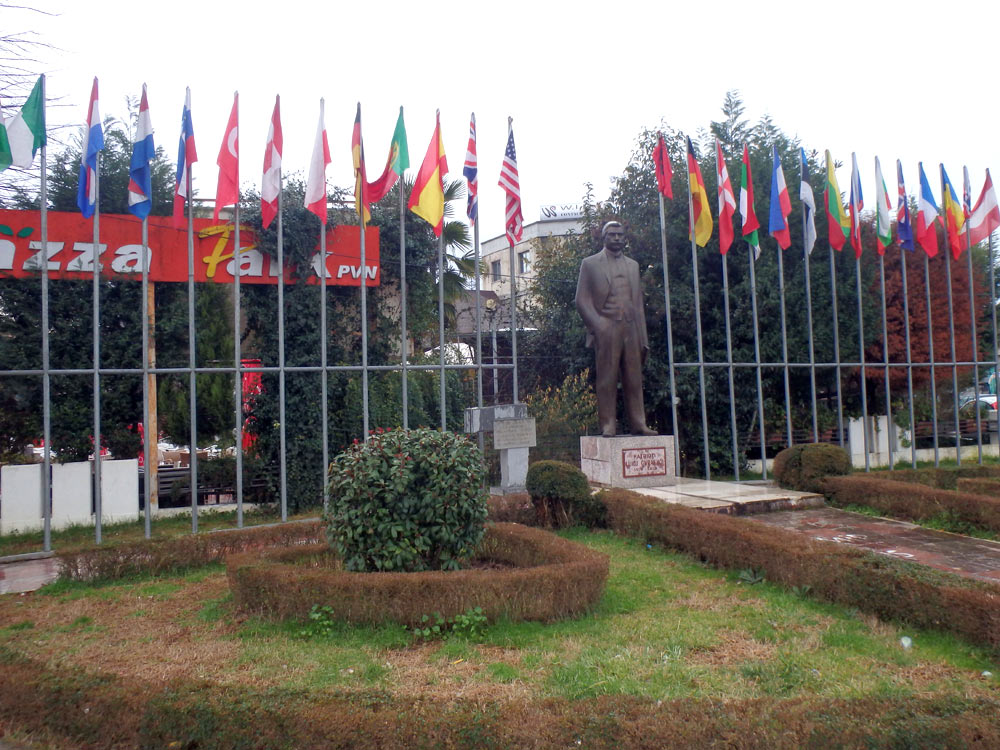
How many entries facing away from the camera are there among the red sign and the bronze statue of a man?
0

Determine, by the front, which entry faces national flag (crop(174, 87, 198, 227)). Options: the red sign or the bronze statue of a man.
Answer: the red sign

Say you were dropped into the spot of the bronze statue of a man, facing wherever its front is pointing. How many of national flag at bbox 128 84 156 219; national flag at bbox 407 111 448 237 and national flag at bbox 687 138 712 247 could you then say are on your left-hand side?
1

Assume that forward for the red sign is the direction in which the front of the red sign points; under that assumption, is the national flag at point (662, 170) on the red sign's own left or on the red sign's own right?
on the red sign's own left

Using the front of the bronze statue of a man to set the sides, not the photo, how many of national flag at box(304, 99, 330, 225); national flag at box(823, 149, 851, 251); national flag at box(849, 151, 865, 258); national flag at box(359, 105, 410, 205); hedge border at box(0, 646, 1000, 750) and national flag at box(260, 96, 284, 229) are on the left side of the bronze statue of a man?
2

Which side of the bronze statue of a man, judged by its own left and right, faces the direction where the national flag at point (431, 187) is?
right

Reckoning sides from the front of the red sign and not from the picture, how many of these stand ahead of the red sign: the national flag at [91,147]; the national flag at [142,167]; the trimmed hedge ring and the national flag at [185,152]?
4

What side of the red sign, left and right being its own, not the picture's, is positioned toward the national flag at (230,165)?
front

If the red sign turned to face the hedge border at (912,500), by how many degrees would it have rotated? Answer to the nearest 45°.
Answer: approximately 45° to its left

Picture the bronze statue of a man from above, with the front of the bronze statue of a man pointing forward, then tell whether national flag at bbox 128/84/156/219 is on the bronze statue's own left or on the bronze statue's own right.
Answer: on the bronze statue's own right

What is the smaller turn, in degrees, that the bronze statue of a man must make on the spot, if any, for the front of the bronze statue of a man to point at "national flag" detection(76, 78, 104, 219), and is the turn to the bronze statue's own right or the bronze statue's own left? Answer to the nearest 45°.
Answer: approximately 90° to the bronze statue's own right

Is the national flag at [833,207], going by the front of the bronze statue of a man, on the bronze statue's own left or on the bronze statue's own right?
on the bronze statue's own left
